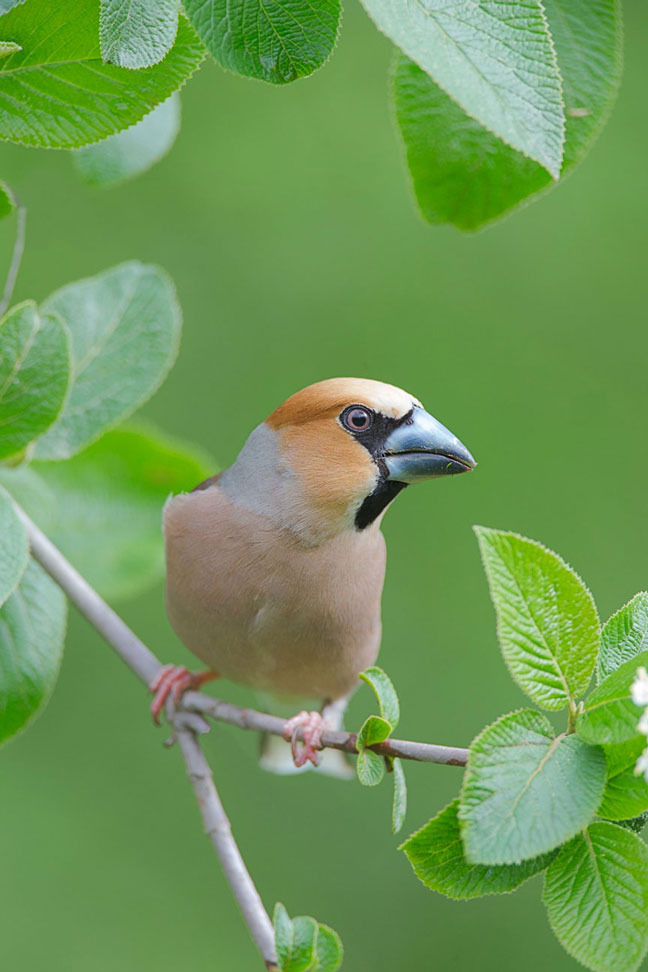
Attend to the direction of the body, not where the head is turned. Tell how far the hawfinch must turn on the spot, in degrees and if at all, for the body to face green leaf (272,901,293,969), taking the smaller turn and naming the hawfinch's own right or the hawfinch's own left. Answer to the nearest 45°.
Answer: approximately 45° to the hawfinch's own right

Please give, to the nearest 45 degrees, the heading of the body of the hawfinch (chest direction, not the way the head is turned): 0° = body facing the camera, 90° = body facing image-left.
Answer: approximately 315°
